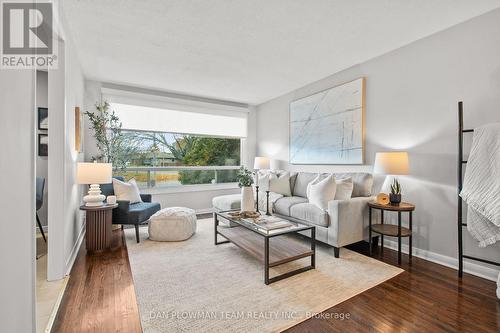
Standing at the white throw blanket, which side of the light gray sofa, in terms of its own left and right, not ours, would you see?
left

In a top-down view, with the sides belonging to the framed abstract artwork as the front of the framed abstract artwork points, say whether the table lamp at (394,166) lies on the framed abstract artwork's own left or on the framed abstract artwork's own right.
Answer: on the framed abstract artwork's own left

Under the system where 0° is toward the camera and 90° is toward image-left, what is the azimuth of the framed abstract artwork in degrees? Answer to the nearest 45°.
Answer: approximately 45°

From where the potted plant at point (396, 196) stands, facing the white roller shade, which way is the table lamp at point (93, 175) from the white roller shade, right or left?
left

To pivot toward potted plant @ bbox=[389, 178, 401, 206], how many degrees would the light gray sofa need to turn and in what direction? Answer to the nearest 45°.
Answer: approximately 135° to its left

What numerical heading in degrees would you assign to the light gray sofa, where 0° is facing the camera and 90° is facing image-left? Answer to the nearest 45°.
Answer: approximately 45°
